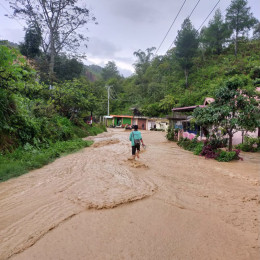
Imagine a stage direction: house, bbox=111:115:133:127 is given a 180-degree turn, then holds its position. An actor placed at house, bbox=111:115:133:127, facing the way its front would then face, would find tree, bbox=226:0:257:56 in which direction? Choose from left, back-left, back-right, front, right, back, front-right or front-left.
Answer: right

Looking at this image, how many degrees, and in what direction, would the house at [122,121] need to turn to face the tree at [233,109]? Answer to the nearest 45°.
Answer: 0° — it already faces it

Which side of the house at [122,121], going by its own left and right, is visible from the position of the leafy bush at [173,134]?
front

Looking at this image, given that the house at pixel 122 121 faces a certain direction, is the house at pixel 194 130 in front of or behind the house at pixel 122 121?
in front

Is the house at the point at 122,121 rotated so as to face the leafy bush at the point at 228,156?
yes

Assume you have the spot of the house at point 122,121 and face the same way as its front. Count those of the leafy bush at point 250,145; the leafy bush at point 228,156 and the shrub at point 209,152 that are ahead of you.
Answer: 3

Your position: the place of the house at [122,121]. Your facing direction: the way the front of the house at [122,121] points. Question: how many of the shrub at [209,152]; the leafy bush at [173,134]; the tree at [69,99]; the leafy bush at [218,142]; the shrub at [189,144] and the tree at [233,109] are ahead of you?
6

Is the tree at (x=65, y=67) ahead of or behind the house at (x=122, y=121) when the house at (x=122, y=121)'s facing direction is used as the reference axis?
ahead

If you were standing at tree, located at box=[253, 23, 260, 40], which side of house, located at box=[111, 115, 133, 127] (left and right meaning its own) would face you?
left

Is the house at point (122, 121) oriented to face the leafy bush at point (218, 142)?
yes

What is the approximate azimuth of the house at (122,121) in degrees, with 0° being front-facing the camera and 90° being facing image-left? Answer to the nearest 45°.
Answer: approximately 0°

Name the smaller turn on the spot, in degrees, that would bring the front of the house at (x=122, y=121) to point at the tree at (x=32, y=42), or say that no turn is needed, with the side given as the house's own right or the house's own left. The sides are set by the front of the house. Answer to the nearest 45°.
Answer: approximately 45° to the house's own right

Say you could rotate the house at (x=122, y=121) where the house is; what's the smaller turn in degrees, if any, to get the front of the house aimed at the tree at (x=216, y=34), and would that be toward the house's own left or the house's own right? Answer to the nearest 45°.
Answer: approximately 90° to the house's own left

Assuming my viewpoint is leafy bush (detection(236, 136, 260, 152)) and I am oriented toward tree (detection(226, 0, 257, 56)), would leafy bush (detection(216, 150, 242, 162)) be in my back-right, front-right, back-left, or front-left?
back-left

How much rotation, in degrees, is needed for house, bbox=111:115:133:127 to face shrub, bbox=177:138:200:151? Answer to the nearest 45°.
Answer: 0° — it already faces it
